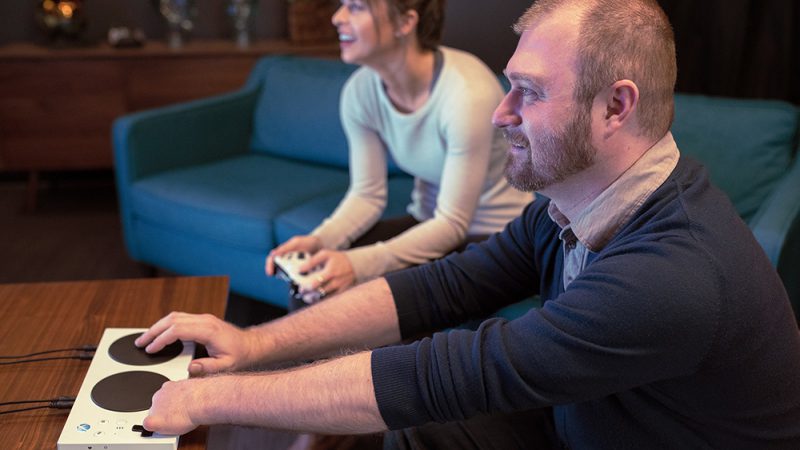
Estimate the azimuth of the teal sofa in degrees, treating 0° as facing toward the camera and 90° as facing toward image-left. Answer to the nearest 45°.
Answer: approximately 45°

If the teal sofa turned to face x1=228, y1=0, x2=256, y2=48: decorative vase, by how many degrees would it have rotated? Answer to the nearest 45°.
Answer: approximately 135° to its right

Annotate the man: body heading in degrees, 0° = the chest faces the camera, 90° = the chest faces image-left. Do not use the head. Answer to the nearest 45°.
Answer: approximately 90°

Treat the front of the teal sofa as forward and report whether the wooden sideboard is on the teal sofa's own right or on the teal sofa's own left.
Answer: on the teal sofa's own right

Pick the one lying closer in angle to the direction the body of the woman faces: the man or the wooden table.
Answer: the wooden table

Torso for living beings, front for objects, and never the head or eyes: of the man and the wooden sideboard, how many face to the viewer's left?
1

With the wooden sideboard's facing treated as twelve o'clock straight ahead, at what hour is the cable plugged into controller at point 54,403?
The cable plugged into controller is roughly at 12 o'clock from the wooden sideboard.

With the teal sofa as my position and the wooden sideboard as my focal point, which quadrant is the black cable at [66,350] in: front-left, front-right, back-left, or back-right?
back-left

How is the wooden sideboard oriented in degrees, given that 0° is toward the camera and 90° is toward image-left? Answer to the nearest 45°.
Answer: approximately 0°

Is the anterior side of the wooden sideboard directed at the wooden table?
yes

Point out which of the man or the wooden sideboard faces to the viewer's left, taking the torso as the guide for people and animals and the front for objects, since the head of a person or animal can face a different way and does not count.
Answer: the man

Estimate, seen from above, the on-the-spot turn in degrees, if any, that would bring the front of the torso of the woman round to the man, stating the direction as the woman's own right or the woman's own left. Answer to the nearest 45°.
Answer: approximately 45° to the woman's own left
